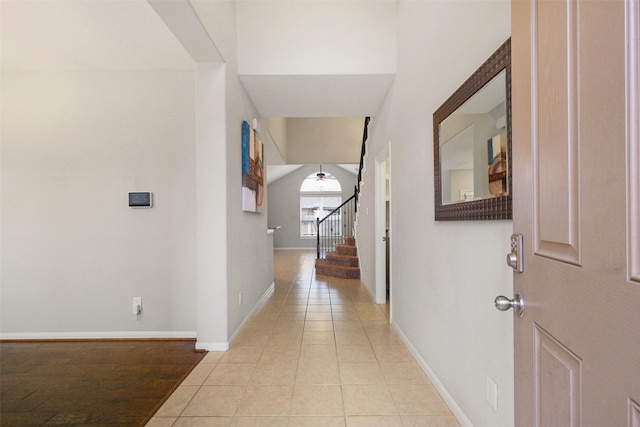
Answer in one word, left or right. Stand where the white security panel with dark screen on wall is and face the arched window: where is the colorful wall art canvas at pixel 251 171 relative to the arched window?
right

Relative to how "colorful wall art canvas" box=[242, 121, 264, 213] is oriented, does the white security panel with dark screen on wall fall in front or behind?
behind

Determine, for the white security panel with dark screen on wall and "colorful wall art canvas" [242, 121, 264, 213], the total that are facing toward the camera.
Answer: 1

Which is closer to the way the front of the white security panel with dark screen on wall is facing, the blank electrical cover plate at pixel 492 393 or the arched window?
the blank electrical cover plate

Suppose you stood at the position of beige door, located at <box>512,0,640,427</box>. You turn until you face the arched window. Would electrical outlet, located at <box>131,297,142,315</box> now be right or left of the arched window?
left

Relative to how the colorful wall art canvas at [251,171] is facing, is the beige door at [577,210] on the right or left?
on its right

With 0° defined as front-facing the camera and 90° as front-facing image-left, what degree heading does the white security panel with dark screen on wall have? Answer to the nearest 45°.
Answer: approximately 0°

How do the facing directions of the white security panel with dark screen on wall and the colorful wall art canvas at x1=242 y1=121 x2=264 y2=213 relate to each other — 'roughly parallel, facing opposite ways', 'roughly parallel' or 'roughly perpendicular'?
roughly perpendicular

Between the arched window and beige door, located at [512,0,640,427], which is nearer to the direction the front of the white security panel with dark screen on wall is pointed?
the beige door

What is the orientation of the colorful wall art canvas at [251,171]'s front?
to the viewer's right

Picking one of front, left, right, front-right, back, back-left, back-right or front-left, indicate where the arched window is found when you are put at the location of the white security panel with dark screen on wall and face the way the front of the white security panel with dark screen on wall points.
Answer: back-left

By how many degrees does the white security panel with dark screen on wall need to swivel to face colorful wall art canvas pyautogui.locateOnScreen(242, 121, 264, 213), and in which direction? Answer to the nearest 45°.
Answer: approximately 90° to its left

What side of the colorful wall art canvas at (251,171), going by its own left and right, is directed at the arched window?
left
